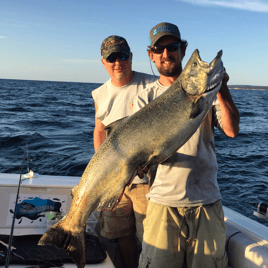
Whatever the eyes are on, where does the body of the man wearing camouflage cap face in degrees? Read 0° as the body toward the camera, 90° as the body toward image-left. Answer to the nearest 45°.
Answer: approximately 0°

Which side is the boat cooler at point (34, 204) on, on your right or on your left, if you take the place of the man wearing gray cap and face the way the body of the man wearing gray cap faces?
on your right

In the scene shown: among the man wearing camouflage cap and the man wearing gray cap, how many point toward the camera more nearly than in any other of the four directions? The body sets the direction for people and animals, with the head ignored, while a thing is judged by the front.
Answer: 2

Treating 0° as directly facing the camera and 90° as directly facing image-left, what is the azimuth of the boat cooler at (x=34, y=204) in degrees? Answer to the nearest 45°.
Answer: approximately 0°

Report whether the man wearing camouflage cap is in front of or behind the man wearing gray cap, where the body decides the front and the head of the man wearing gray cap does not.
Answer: behind
